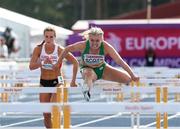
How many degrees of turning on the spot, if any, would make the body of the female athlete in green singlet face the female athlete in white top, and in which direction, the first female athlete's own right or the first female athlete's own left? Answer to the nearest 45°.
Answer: approximately 135° to the first female athlete's own right

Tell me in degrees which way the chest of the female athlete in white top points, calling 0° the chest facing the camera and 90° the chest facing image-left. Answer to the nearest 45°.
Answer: approximately 0°

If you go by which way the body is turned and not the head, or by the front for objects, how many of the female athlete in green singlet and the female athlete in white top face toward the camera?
2

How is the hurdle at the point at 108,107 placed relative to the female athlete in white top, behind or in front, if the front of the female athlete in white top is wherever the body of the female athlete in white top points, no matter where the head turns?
in front

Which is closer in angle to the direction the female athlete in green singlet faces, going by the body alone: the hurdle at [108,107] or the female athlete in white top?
the hurdle

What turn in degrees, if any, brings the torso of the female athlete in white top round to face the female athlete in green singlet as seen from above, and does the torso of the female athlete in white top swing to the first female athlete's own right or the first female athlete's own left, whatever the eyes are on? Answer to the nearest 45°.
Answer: approximately 45° to the first female athlete's own left

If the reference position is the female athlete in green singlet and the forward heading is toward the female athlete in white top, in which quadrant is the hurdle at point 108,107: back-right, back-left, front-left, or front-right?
back-left

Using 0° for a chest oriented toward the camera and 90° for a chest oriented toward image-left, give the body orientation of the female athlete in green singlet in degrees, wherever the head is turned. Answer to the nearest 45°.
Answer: approximately 0°

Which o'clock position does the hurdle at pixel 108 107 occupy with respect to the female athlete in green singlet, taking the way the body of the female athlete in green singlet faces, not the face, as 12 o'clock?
The hurdle is roughly at 12 o'clock from the female athlete in green singlet.
